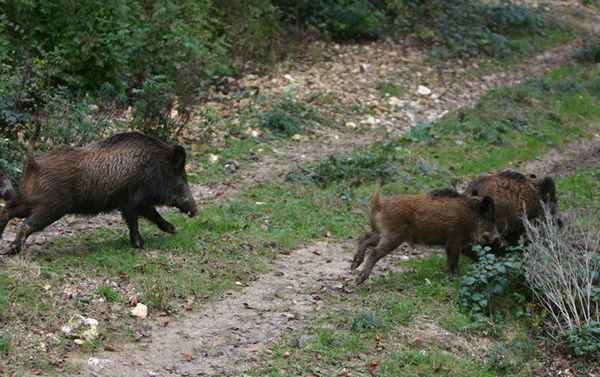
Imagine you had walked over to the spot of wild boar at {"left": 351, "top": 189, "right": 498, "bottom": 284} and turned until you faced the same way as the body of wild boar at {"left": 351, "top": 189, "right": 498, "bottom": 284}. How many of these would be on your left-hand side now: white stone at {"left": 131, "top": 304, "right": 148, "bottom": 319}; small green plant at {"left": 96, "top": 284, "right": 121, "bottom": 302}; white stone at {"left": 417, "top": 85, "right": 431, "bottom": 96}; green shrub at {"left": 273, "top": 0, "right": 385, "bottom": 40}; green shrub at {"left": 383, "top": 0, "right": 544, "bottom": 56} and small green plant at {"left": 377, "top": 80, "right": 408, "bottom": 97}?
4

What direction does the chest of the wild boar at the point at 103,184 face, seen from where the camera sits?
to the viewer's right

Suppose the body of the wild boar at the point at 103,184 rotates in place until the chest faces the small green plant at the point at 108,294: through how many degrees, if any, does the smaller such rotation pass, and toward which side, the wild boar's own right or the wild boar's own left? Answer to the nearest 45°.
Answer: approximately 90° to the wild boar's own right

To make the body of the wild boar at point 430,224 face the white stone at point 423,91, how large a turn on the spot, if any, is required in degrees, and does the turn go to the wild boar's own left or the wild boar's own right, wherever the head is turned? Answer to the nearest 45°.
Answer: approximately 90° to the wild boar's own left

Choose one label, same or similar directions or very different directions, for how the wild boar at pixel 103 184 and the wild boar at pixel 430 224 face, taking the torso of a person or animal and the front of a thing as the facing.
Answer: same or similar directions

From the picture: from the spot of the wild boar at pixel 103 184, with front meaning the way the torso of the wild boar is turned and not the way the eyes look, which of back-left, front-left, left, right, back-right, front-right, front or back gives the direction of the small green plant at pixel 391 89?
front-left

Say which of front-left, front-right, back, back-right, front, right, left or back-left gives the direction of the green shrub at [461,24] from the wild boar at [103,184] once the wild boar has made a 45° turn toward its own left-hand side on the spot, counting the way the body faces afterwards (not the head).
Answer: front

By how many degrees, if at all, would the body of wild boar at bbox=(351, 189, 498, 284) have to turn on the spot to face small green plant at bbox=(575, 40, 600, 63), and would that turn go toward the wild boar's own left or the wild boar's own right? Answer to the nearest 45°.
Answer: approximately 90° to the wild boar's own left

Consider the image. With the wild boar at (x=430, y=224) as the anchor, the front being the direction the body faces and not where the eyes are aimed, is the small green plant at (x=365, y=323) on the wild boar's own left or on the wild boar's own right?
on the wild boar's own right

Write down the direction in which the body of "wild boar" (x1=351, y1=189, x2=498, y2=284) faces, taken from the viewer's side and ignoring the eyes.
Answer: to the viewer's right

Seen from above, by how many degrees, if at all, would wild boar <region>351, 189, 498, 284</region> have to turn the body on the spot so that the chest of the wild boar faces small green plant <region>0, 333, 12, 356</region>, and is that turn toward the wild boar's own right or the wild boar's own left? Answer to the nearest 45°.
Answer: approximately 135° to the wild boar's own right

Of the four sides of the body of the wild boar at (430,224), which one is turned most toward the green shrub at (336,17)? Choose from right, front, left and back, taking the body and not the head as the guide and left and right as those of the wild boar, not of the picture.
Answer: left
